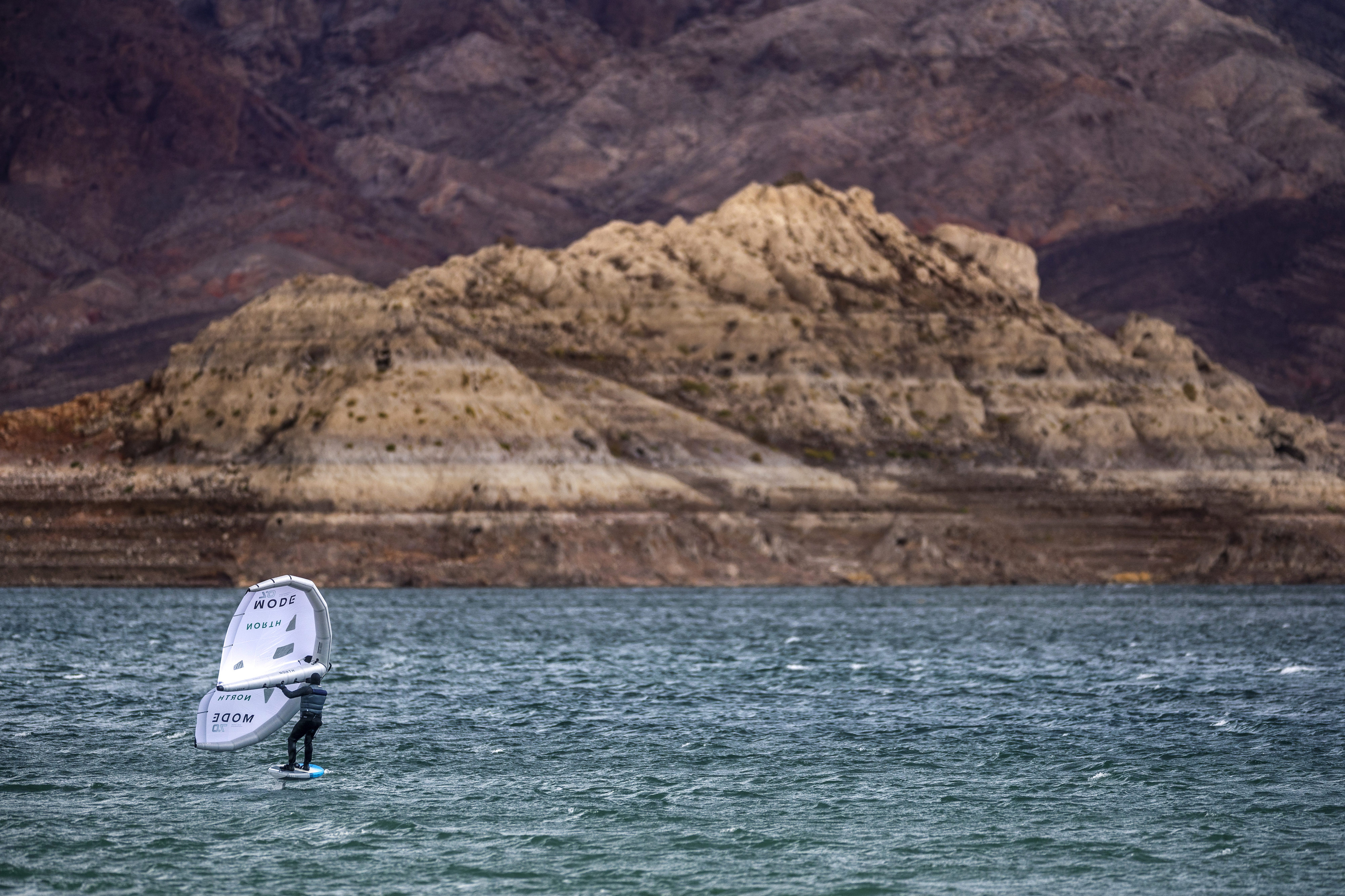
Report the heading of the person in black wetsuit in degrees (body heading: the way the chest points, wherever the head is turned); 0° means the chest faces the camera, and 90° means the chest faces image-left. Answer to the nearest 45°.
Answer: approximately 135°
